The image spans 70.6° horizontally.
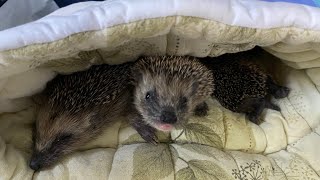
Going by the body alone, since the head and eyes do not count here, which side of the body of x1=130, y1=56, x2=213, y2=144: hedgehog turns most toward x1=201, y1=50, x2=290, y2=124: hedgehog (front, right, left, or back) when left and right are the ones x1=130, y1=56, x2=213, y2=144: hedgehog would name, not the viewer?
left

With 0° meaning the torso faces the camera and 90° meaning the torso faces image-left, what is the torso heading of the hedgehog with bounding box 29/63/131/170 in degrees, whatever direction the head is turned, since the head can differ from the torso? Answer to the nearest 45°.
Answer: approximately 45°

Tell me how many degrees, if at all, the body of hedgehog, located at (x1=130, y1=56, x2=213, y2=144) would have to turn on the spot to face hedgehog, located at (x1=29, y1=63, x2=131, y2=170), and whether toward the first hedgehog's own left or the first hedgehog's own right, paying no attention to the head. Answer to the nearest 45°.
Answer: approximately 90° to the first hedgehog's own right

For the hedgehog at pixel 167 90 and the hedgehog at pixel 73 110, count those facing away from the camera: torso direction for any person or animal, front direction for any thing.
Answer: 0

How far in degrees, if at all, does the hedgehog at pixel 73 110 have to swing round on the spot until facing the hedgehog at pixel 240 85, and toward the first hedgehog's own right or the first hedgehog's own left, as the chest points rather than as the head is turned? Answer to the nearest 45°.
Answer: approximately 135° to the first hedgehog's own left

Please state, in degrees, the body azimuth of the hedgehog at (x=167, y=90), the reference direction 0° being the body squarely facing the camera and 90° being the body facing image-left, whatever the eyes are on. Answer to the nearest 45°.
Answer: approximately 0°
